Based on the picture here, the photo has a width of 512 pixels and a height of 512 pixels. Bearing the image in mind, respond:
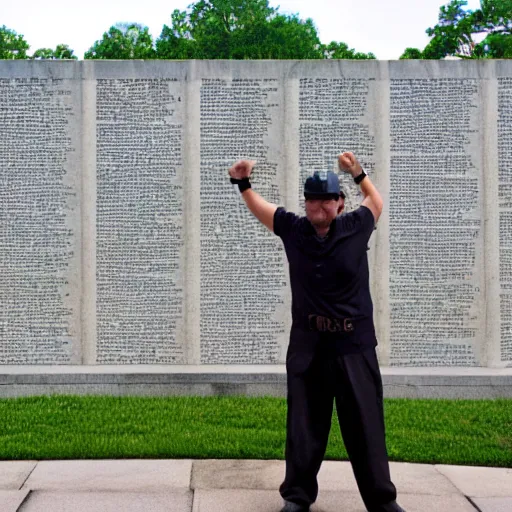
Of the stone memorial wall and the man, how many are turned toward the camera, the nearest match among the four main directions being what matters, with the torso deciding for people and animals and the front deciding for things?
2

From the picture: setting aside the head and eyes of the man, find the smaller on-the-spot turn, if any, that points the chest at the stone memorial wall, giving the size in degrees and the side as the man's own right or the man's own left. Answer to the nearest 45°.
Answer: approximately 180°

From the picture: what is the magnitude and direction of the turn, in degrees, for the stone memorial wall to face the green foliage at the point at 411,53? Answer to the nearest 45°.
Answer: approximately 180°

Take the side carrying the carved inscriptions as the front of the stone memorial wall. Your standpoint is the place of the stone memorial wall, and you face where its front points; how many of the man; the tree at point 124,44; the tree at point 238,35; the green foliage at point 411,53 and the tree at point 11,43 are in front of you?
1

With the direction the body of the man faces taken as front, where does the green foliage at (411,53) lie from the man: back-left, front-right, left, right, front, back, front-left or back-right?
back

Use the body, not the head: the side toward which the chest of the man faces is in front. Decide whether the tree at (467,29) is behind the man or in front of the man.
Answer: behind

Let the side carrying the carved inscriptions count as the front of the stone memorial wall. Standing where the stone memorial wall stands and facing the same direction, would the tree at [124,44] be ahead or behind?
behind

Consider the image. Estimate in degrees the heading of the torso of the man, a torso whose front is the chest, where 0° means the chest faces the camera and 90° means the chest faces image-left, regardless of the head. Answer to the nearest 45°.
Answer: approximately 0°

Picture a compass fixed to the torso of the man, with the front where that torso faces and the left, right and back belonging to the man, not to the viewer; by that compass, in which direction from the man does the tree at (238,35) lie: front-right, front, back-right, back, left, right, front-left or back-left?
back
